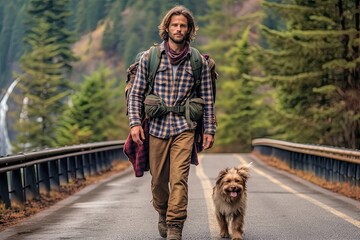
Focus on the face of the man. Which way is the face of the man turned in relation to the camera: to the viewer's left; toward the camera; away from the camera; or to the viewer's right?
toward the camera

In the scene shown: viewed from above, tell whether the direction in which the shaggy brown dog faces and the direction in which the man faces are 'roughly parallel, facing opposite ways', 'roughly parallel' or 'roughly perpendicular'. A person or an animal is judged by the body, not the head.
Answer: roughly parallel

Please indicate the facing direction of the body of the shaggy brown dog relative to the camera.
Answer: toward the camera

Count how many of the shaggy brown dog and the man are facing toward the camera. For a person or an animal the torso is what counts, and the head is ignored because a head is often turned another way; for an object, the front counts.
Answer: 2

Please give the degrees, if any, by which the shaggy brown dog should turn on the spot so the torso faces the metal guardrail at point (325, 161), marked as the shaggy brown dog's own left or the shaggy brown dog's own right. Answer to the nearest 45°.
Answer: approximately 180°

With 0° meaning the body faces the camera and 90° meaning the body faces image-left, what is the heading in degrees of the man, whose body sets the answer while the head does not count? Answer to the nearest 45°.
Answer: approximately 0°
